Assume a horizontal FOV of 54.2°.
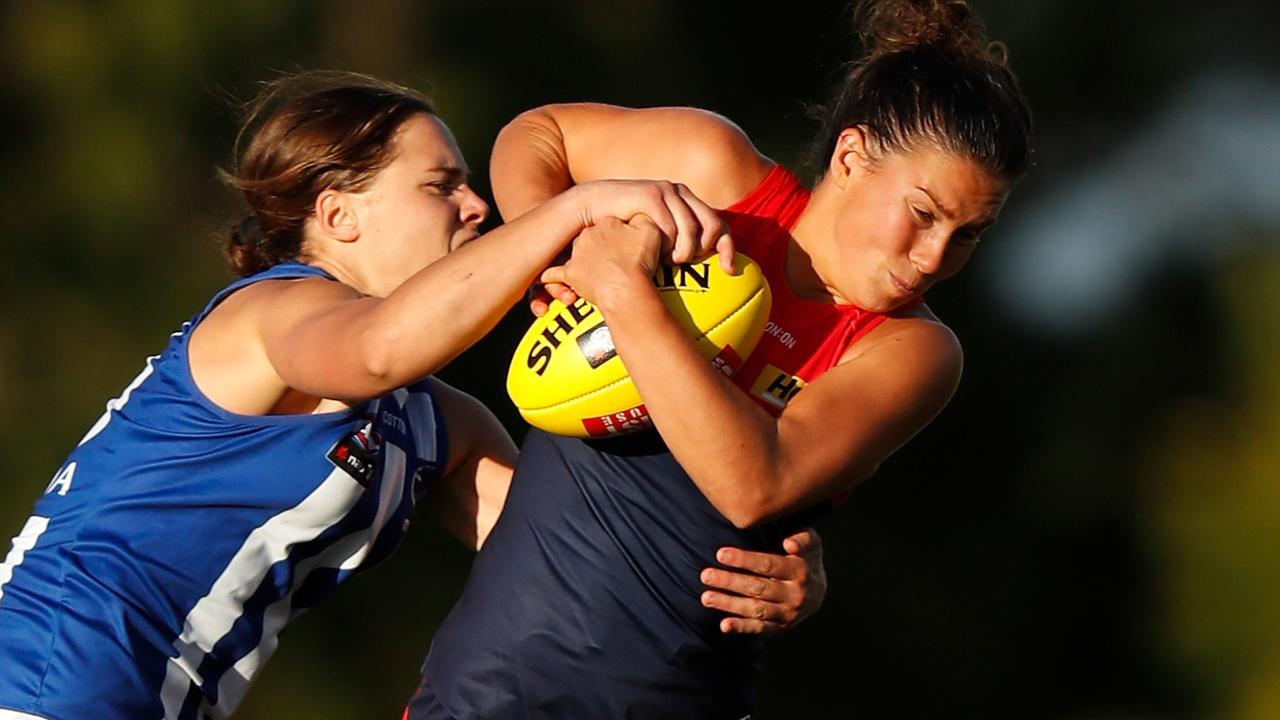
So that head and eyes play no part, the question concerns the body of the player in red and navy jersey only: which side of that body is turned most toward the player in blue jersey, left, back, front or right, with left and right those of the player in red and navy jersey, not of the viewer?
right

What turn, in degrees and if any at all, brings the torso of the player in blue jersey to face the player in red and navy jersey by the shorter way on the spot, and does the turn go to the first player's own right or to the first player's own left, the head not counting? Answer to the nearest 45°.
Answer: approximately 45° to the first player's own right

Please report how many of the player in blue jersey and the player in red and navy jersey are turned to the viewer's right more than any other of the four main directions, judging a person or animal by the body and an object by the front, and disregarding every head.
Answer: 1

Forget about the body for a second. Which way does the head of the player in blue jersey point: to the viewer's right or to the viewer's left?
to the viewer's right

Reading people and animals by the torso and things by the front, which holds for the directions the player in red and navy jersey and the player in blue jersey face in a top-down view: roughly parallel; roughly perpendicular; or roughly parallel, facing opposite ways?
roughly perpendicular

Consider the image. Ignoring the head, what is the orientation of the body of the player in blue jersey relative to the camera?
to the viewer's right
